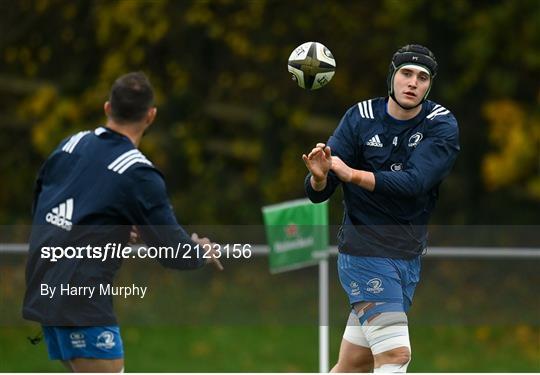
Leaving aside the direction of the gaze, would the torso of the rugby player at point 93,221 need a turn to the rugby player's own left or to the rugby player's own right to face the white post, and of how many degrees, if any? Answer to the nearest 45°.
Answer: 0° — they already face it

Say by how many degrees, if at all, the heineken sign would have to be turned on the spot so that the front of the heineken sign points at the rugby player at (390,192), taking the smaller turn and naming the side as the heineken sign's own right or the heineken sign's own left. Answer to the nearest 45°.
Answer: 0° — it already faces them

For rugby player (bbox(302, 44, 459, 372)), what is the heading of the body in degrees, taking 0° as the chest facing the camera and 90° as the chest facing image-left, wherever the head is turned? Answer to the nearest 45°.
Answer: approximately 0°

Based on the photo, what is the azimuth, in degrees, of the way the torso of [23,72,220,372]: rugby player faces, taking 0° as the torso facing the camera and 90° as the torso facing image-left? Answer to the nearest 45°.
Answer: approximately 225°

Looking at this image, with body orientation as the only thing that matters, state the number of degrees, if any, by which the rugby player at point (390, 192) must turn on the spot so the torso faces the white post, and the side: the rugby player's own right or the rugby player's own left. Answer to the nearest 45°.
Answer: approximately 180°

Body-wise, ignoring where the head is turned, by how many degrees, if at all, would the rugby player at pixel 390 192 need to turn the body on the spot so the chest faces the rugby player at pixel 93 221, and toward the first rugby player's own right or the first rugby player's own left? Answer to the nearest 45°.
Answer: approximately 45° to the first rugby player's own right

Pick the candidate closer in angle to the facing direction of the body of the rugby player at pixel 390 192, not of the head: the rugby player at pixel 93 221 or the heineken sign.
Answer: the rugby player

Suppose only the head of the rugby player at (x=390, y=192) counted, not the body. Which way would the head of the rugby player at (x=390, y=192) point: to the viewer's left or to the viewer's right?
to the viewer's left

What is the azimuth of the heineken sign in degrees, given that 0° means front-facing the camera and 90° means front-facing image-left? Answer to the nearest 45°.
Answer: approximately 0°

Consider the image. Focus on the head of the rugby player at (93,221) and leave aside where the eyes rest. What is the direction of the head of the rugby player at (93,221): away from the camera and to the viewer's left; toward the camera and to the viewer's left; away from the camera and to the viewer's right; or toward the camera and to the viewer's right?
away from the camera and to the viewer's right
